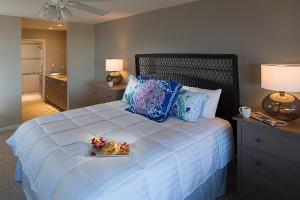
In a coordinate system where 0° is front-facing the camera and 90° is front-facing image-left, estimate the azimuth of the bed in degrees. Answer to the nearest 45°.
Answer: approximately 45°

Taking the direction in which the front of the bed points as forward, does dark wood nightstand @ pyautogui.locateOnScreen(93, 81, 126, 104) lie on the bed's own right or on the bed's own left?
on the bed's own right

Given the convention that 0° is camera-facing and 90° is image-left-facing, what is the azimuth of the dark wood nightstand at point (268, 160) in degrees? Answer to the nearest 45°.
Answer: approximately 45°

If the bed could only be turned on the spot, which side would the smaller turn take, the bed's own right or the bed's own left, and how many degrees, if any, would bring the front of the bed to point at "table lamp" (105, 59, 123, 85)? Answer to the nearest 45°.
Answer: approximately 135° to the bed's own right
